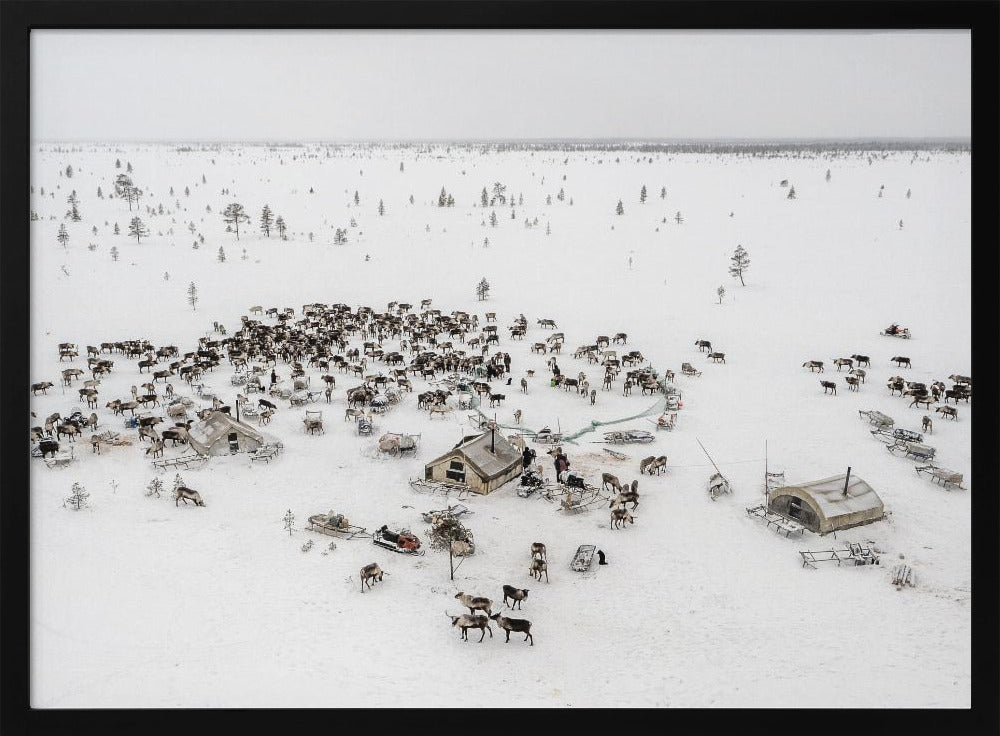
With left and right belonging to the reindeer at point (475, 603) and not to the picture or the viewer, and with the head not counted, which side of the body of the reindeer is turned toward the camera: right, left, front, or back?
left

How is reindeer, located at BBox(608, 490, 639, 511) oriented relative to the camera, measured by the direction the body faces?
to the viewer's left

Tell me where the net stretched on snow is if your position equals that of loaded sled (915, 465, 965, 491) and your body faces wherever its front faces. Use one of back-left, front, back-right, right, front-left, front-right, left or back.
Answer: back-right

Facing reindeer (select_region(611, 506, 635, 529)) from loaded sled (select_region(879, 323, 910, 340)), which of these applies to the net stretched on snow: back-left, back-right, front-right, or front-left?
front-right

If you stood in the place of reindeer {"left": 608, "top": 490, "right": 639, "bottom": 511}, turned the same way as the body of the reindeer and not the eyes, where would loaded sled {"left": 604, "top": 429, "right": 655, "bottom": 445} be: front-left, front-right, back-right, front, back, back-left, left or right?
right

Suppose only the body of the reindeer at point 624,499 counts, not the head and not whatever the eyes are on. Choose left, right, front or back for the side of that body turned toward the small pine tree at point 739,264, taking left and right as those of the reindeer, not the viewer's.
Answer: right

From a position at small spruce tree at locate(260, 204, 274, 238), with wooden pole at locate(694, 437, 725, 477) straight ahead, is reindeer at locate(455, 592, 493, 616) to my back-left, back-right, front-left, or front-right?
front-right

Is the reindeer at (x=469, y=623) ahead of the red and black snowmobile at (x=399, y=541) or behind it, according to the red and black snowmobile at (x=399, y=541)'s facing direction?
ahead

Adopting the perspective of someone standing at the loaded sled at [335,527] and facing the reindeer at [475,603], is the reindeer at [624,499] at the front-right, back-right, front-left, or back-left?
front-left

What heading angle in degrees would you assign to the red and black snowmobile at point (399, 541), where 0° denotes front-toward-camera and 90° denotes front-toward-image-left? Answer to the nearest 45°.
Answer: approximately 315°

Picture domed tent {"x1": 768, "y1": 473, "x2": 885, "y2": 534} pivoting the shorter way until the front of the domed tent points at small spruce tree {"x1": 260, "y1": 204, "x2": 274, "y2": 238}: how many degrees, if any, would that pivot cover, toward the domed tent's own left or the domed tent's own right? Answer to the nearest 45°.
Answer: approximately 90° to the domed tent's own right
